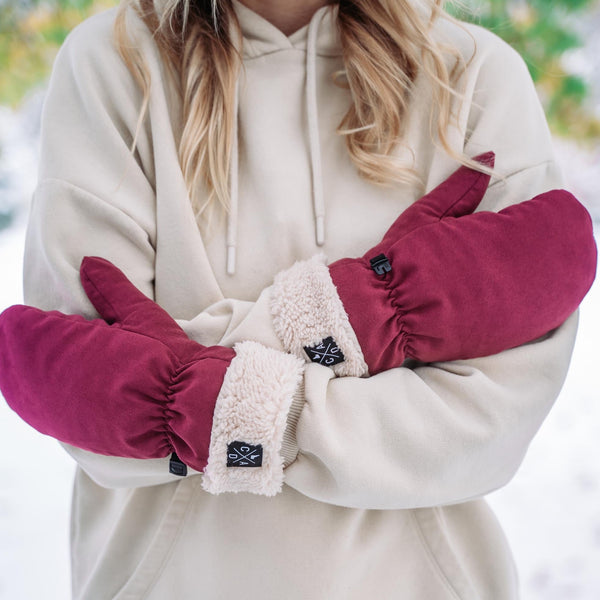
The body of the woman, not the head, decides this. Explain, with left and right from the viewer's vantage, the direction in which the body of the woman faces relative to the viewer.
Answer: facing the viewer
